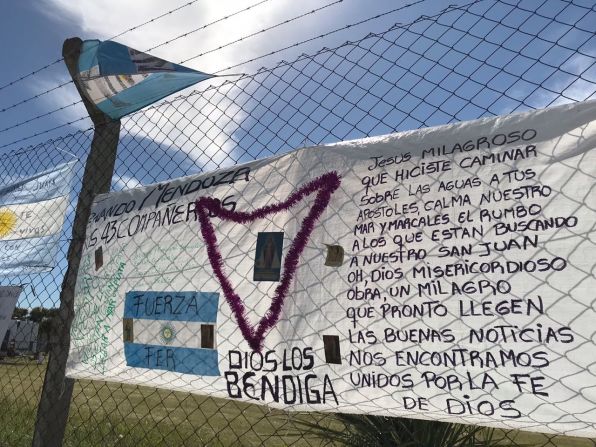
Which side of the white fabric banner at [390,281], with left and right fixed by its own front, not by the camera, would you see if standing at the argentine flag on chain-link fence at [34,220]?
right

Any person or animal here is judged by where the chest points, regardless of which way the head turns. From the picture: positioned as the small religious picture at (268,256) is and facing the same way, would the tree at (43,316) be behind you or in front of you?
behind

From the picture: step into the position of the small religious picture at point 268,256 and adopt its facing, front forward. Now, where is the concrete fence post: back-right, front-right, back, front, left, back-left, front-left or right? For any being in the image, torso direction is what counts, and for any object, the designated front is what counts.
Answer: back-right

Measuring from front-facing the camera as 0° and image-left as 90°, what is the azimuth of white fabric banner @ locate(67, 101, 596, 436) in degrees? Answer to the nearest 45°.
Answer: approximately 45°

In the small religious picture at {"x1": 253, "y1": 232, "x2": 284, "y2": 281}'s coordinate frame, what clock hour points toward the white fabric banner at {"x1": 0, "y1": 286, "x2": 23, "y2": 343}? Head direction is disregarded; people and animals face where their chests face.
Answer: The white fabric banner is roughly at 4 o'clock from the small religious picture.

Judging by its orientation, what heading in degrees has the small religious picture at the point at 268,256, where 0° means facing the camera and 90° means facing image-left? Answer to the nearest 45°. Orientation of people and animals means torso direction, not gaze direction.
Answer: approximately 0°

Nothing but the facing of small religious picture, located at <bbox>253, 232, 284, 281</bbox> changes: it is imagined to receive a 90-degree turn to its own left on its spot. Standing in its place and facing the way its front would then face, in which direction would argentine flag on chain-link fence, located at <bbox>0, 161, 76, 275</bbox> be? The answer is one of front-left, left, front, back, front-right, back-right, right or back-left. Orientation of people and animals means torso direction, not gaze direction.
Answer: back-left
